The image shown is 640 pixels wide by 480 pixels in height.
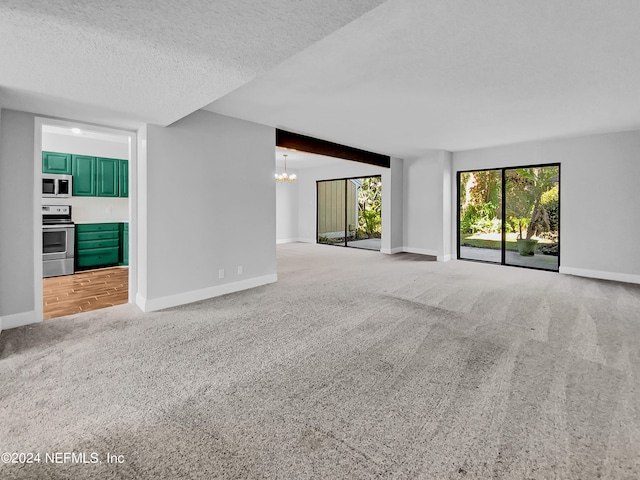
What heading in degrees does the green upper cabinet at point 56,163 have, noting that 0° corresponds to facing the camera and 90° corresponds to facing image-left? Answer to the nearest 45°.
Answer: approximately 0°

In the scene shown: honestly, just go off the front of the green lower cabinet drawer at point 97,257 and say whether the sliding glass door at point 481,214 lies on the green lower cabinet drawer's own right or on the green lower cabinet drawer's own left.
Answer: on the green lower cabinet drawer's own left
